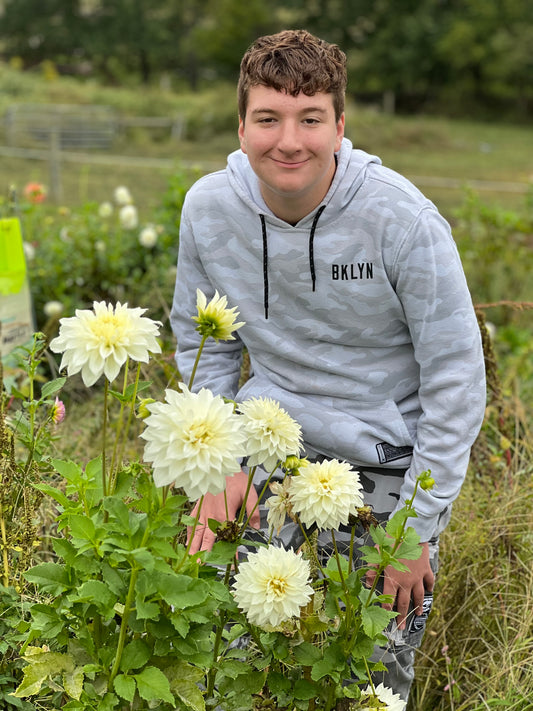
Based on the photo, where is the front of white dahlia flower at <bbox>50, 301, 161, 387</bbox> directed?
toward the camera

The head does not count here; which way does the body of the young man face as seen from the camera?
toward the camera

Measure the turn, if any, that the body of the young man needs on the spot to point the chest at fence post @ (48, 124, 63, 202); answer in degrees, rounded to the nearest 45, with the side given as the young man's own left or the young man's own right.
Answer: approximately 180°

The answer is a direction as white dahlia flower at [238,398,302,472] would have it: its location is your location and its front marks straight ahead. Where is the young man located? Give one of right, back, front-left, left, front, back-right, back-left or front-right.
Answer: back

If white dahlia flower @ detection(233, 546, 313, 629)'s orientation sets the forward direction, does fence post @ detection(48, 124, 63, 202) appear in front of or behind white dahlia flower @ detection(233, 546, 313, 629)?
behind

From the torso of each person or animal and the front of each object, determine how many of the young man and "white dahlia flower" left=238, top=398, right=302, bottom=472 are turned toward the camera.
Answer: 2

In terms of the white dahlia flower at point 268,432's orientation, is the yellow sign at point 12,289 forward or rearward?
rearward

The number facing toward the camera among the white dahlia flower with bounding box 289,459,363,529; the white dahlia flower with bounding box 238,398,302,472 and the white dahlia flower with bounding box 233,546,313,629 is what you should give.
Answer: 3

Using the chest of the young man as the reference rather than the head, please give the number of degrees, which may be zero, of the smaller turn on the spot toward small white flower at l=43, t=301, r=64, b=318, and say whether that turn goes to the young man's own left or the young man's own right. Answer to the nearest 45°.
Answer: approximately 135° to the young man's own right

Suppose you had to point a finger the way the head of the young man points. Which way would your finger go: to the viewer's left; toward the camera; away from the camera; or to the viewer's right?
toward the camera

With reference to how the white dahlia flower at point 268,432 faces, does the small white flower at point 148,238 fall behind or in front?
behind

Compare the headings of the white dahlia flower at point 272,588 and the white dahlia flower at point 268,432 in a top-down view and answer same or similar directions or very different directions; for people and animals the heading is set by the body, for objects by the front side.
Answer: same or similar directions

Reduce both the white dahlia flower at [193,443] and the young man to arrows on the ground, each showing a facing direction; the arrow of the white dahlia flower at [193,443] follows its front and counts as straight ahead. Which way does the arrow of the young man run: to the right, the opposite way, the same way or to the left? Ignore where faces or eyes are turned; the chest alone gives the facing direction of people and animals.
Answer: the same way

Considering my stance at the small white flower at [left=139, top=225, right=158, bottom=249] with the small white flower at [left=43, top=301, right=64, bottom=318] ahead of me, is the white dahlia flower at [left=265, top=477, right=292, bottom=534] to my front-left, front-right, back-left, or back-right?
front-left

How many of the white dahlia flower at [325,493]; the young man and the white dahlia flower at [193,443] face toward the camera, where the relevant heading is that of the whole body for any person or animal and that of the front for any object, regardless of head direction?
3

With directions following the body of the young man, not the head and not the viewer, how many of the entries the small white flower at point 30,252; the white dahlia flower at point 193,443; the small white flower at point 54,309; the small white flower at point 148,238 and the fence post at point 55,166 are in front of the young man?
1

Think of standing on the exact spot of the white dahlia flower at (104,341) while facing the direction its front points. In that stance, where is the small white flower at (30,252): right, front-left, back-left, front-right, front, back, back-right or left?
back

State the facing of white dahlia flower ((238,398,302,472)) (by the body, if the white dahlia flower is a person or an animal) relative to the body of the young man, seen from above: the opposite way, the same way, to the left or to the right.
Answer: the same way
